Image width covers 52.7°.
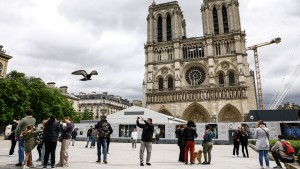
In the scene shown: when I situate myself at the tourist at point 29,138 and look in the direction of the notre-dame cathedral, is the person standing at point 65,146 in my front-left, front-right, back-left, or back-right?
front-right

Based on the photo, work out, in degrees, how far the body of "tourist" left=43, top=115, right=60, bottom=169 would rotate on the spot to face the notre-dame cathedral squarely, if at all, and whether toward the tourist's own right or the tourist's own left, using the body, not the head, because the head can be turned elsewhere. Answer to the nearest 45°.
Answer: approximately 45° to the tourist's own right

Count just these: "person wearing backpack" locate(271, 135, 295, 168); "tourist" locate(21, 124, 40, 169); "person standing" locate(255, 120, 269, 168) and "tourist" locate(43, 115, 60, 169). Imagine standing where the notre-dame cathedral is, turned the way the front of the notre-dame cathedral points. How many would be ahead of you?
4

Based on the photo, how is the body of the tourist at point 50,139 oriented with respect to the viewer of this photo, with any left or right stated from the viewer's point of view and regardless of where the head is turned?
facing away from the viewer

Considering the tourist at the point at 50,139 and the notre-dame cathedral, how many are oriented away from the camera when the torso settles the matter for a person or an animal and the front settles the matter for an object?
1

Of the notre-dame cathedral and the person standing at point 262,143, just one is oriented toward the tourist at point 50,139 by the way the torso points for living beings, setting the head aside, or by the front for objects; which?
the notre-dame cathedral
